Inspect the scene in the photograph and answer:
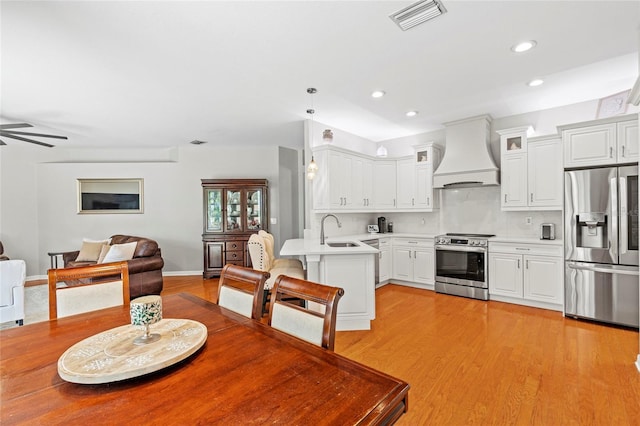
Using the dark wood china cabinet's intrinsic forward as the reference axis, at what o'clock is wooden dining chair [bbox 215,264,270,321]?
The wooden dining chair is roughly at 12 o'clock from the dark wood china cabinet.

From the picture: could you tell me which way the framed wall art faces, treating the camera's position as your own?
facing the viewer

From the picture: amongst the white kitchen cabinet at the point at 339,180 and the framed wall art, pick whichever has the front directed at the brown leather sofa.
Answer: the framed wall art

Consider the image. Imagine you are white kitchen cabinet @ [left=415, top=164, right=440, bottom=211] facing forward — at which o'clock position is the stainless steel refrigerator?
The stainless steel refrigerator is roughly at 10 o'clock from the white kitchen cabinet.

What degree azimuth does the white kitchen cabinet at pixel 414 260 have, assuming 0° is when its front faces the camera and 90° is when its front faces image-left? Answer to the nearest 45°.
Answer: approximately 0°

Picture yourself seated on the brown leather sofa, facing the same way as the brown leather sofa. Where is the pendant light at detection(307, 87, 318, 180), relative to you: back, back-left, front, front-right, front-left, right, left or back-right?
left

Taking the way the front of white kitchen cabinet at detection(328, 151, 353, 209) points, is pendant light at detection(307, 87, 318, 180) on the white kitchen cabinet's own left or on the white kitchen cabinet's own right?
on the white kitchen cabinet's own right

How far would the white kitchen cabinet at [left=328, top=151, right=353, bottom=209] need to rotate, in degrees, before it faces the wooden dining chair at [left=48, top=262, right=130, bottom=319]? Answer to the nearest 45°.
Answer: approximately 90° to its right
